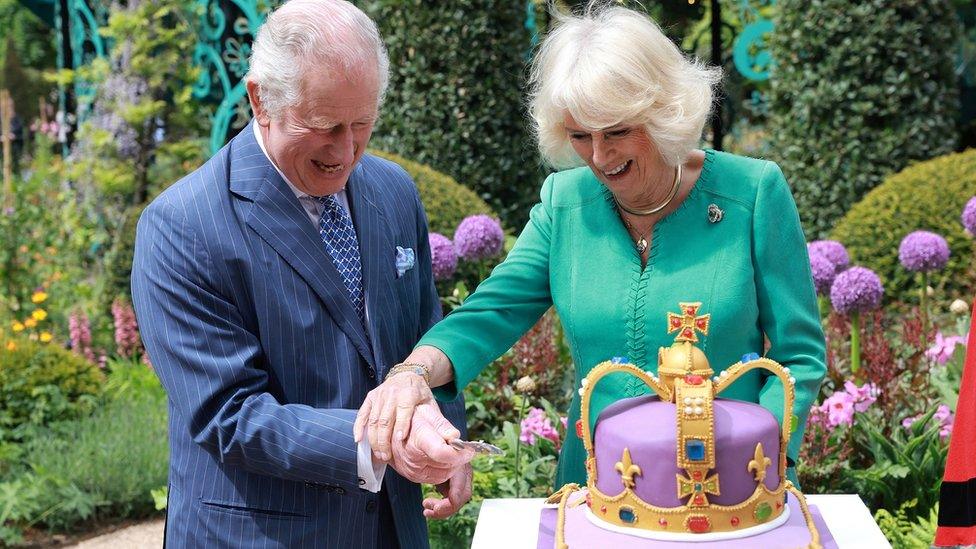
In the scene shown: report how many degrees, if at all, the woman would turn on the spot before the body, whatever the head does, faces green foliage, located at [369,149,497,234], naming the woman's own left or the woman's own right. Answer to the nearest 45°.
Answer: approximately 180°

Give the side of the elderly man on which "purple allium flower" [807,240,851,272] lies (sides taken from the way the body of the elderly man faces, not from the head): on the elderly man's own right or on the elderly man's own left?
on the elderly man's own left

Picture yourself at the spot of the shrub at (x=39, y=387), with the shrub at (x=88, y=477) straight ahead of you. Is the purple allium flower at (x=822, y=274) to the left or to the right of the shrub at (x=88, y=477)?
left

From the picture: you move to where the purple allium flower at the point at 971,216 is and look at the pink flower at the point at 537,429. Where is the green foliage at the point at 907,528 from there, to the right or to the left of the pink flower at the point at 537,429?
left

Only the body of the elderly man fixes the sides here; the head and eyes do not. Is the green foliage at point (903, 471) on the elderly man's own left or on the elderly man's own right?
on the elderly man's own left

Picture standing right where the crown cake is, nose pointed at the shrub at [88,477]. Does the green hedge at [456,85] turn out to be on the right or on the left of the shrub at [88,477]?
right

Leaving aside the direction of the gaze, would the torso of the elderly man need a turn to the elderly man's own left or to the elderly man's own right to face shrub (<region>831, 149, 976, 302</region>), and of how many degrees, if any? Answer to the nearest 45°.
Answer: approximately 90° to the elderly man's own left

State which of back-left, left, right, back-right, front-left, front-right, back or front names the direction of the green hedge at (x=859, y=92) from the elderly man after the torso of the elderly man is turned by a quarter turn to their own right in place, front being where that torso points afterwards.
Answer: back

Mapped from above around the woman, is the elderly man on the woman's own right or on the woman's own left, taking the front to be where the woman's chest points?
on the woman's own right

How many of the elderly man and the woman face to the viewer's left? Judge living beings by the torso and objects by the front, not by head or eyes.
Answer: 0

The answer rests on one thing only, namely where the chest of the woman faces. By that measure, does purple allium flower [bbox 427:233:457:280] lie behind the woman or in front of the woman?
behind

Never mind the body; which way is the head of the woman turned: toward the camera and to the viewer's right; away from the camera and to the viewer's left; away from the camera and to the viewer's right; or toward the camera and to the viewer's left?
toward the camera and to the viewer's left

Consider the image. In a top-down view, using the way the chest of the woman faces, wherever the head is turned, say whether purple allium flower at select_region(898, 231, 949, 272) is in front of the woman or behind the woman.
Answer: behind
